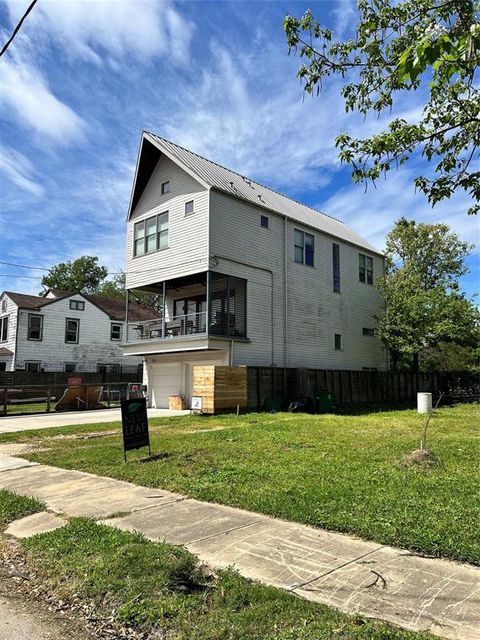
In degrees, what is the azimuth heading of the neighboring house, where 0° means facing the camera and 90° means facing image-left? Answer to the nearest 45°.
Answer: approximately 45°

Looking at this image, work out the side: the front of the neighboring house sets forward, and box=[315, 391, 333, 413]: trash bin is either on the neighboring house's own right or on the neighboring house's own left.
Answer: on the neighboring house's own left

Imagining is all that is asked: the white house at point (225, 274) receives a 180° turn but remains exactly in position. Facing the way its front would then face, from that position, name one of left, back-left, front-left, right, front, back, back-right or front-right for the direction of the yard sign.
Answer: back-right

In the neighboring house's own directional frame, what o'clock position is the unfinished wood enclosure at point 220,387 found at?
The unfinished wood enclosure is roughly at 10 o'clock from the neighboring house.

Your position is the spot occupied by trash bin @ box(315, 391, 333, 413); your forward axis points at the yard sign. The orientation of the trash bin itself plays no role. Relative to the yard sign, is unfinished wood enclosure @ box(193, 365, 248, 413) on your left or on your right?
right

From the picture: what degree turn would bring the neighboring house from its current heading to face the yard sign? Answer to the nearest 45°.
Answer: approximately 45° to its left

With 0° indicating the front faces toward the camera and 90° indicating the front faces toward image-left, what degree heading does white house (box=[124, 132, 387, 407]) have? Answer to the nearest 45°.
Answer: approximately 45°

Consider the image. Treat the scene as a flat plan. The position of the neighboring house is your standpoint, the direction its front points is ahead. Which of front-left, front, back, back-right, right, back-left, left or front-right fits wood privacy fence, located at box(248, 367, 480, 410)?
left

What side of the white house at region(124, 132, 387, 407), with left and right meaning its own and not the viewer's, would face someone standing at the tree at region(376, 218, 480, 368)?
back

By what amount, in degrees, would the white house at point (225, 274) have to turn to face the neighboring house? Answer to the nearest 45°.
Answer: approximately 90° to its right

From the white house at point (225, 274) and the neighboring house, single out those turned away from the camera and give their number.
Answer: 0
